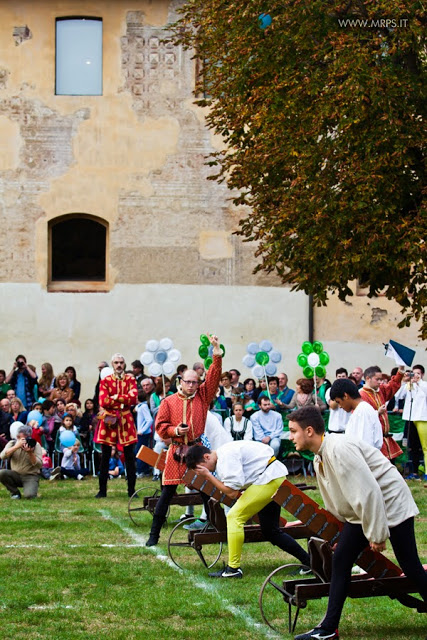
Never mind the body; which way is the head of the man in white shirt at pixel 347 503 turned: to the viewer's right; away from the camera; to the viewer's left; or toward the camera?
to the viewer's left

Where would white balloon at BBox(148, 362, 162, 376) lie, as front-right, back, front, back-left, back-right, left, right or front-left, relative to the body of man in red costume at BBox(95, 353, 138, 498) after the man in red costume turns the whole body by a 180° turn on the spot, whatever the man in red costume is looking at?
front

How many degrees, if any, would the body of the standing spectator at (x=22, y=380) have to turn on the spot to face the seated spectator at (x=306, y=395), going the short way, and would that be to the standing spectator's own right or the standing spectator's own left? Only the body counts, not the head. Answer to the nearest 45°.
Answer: approximately 45° to the standing spectator's own left

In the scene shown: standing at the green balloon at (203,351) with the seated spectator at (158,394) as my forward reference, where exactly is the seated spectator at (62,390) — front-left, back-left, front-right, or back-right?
front-right

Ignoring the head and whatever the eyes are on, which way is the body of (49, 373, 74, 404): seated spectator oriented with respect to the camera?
toward the camera

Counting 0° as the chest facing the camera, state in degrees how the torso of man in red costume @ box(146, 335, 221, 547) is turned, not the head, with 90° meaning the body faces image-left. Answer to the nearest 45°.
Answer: approximately 0°

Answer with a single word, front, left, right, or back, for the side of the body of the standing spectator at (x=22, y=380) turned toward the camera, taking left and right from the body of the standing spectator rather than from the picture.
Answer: front

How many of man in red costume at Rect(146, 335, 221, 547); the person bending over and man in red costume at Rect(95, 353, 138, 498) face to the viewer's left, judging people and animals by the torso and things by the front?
1

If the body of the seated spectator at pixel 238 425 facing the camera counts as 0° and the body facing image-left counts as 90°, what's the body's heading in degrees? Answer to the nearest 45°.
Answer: approximately 0°
